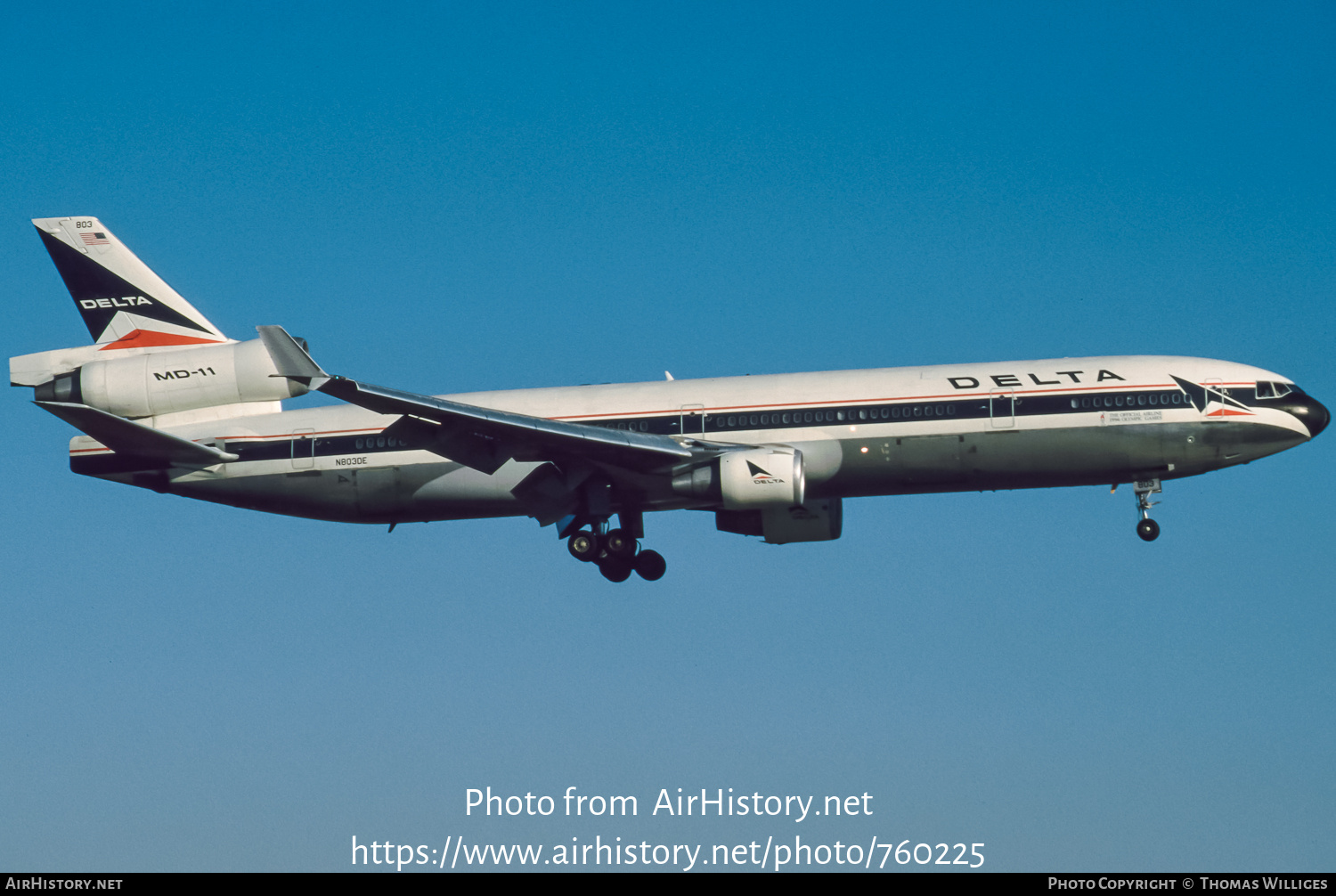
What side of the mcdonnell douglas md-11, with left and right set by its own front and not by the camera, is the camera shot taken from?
right
